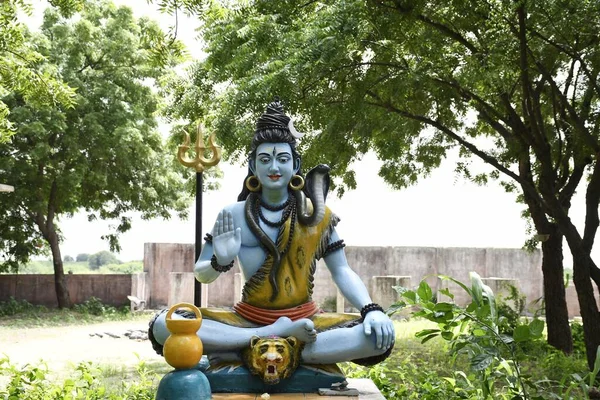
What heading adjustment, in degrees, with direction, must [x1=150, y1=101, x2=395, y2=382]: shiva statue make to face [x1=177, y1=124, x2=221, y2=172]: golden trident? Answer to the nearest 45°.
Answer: approximately 135° to its right

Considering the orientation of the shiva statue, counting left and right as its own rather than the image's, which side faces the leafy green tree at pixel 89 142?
back

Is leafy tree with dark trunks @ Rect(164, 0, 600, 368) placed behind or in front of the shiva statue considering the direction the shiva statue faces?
behind

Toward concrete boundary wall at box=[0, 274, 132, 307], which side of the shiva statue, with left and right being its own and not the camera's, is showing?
back

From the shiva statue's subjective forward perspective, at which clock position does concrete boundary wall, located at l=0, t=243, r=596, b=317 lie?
The concrete boundary wall is roughly at 6 o'clock from the shiva statue.

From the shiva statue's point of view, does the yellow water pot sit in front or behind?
in front

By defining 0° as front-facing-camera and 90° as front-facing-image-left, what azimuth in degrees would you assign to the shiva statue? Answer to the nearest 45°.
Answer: approximately 0°

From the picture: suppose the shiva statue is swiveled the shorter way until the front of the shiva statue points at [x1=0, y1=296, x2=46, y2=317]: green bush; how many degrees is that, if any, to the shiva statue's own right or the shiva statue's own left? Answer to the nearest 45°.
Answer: approximately 135° to the shiva statue's own right

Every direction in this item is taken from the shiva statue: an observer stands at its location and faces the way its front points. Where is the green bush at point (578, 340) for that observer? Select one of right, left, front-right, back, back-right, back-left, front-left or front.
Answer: back-left
